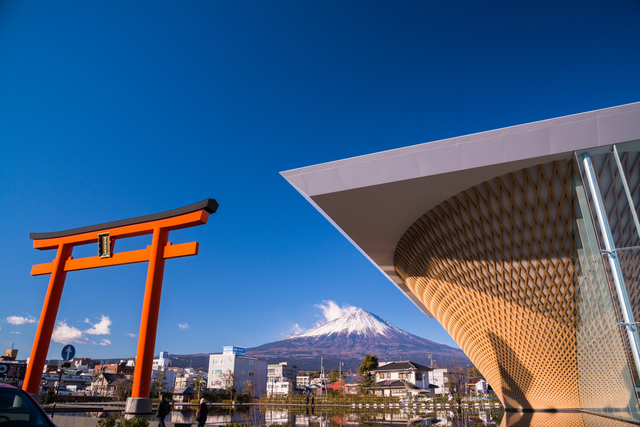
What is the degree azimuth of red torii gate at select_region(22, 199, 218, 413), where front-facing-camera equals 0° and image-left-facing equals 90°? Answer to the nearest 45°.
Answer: approximately 45°

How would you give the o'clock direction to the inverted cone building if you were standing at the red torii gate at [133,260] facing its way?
The inverted cone building is roughly at 9 o'clock from the red torii gate.
